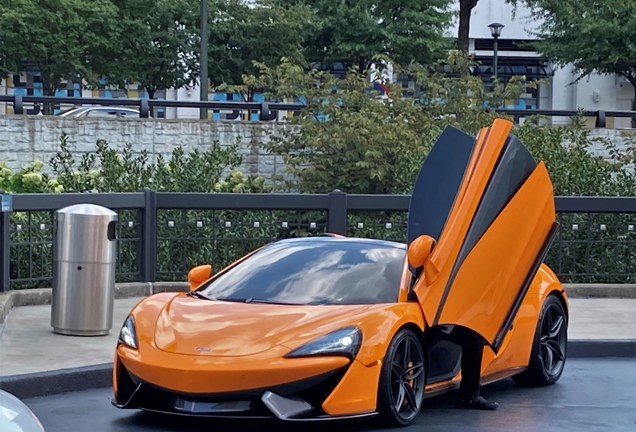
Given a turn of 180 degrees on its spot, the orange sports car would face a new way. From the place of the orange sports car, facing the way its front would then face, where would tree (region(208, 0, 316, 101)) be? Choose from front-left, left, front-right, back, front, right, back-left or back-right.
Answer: front-left

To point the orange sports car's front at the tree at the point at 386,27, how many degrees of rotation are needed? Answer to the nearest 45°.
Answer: approximately 135° to its right

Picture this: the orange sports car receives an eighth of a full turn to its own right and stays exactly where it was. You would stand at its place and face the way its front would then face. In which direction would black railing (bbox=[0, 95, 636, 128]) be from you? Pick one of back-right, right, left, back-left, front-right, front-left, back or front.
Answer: right

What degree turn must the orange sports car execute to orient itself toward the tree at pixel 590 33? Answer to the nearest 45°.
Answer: approximately 135° to its right

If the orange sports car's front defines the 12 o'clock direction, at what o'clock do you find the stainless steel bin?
The stainless steel bin is roughly at 3 o'clock from the orange sports car.

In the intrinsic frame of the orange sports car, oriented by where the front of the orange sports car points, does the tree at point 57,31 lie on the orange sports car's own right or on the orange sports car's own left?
on the orange sports car's own right

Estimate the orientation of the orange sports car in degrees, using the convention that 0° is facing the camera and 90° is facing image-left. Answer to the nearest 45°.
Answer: approximately 45°

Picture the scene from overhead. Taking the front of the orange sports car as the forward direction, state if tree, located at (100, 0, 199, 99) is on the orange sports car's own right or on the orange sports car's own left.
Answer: on the orange sports car's own right

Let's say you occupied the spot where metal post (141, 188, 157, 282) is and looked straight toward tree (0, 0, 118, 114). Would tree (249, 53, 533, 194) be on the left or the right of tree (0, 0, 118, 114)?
right

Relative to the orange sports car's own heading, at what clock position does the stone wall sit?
The stone wall is roughly at 4 o'clock from the orange sports car.

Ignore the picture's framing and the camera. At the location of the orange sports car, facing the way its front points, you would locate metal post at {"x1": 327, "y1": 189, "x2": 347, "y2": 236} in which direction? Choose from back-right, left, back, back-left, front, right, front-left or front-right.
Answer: back-right

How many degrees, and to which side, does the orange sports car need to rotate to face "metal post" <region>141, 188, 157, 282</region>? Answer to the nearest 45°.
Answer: approximately 90° to its right
